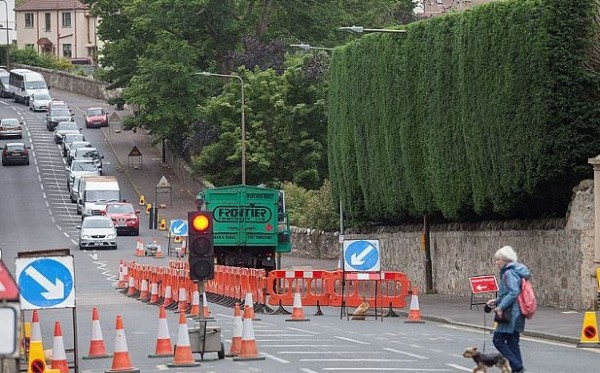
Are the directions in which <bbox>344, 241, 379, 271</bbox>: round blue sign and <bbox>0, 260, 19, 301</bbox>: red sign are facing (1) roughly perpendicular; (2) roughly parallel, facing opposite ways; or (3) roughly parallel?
roughly parallel

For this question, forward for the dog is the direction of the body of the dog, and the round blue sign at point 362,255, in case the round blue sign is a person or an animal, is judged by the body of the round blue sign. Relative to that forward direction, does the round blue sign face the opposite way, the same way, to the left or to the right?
to the left

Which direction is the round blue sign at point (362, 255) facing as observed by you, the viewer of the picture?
facing the viewer

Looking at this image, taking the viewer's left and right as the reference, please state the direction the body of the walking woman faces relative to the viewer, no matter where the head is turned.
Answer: facing to the left of the viewer

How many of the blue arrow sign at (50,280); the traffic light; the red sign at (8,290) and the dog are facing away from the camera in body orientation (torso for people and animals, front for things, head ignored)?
0

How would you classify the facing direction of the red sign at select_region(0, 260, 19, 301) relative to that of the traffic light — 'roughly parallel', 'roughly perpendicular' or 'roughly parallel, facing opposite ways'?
roughly parallel

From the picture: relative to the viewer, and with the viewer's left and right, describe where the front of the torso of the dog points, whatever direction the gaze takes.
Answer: facing to the left of the viewer

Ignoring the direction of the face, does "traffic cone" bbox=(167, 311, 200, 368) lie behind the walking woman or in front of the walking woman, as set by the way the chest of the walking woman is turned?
in front

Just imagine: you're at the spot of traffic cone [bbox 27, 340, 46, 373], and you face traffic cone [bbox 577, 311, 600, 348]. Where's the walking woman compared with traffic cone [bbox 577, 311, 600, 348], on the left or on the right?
right
